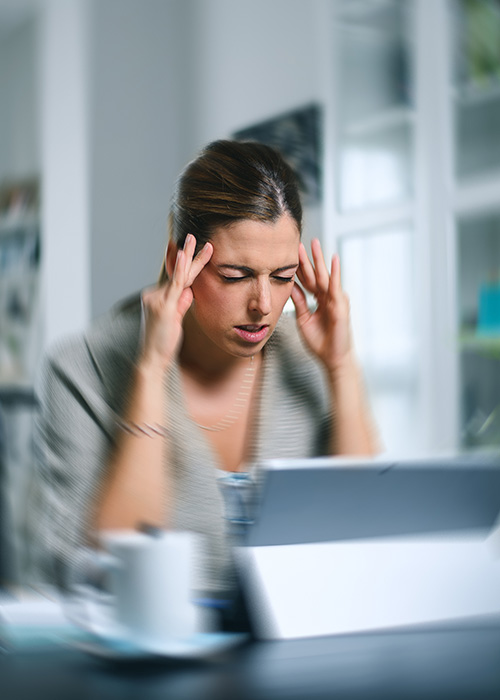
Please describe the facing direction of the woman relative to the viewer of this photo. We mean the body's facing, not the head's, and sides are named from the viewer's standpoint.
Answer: facing the viewer and to the right of the viewer

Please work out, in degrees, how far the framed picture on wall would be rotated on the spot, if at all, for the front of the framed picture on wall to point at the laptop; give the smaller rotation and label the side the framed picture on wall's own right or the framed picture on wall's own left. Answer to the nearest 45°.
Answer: approximately 45° to the framed picture on wall's own left

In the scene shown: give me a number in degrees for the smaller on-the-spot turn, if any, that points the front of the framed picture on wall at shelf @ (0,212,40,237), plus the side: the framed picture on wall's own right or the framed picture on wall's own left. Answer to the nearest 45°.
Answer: approximately 90° to the framed picture on wall's own right

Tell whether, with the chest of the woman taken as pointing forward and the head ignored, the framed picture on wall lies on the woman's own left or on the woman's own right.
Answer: on the woman's own left

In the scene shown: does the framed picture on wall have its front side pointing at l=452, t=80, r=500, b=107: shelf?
no

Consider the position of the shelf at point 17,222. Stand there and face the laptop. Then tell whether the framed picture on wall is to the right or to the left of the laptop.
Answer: left

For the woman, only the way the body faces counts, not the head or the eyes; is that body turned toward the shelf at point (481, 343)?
no

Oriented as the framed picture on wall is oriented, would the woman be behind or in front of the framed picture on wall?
in front

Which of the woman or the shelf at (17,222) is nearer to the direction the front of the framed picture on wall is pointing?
the woman

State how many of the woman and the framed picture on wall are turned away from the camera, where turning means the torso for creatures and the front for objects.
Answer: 0

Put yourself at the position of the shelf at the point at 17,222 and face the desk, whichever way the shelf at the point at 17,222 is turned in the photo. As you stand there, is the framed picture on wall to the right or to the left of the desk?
left

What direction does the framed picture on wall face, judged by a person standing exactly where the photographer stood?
facing the viewer and to the left of the viewer
